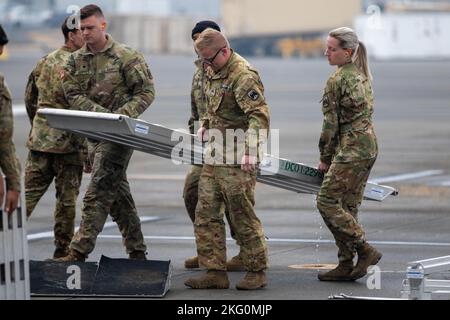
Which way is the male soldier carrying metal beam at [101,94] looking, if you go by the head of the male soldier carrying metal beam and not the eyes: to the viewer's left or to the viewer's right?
to the viewer's left

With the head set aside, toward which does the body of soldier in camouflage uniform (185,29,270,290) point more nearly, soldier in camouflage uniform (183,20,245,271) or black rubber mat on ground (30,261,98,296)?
the black rubber mat on ground

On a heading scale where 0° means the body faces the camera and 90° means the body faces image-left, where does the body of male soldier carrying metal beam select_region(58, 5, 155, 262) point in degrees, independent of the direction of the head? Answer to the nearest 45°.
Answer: approximately 45°

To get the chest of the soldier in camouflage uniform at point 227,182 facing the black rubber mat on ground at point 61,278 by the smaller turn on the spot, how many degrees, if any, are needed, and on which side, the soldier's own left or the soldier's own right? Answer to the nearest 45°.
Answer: approximately 45° to the soldier's own right

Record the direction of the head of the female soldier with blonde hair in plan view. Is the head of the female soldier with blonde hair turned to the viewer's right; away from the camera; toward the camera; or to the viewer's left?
to the viewer's left
